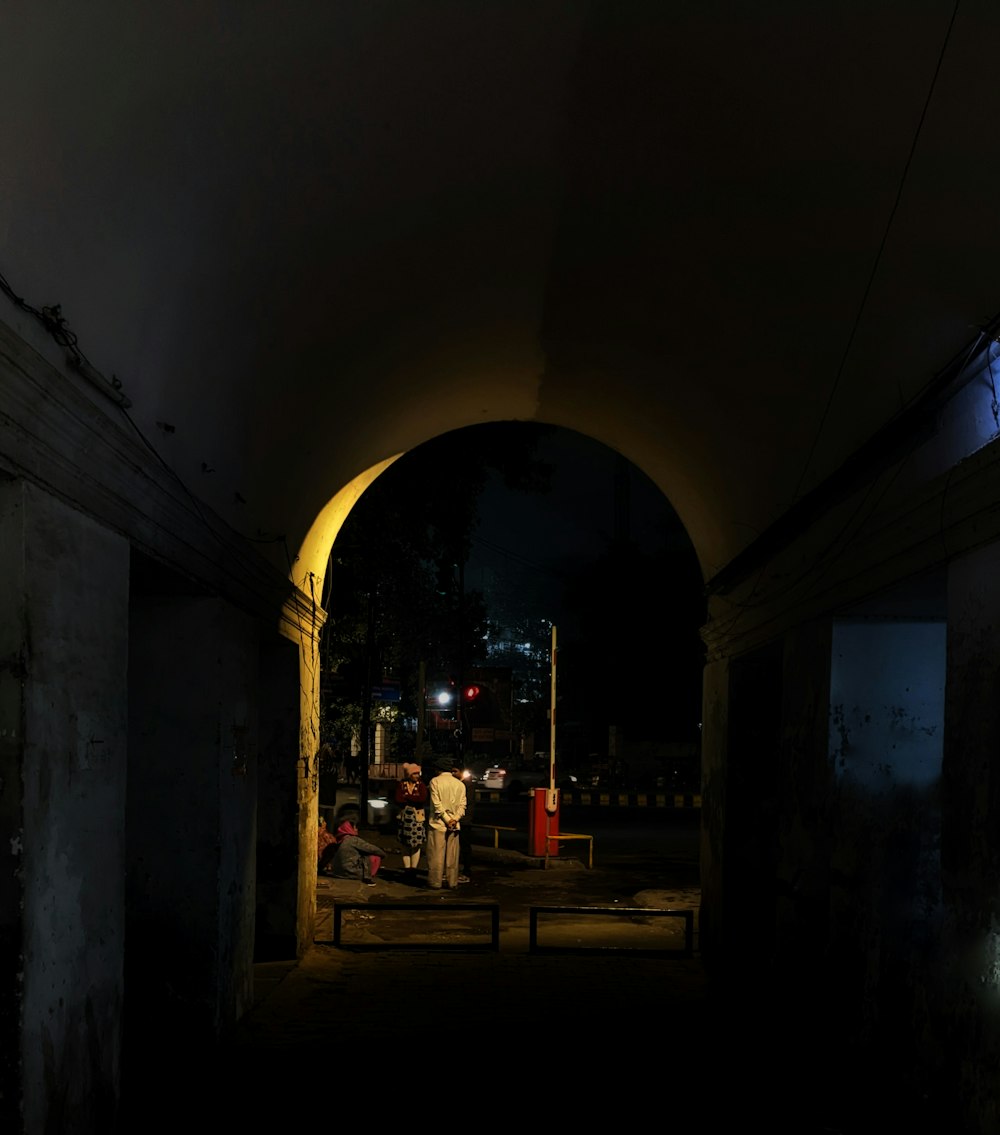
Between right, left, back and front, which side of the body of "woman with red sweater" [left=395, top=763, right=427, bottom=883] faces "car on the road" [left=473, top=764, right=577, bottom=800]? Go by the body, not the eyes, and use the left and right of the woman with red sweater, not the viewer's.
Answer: back

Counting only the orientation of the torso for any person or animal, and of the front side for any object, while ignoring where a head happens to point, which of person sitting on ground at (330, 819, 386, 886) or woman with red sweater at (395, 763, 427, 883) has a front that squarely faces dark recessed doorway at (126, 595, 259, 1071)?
the woman with red sweater

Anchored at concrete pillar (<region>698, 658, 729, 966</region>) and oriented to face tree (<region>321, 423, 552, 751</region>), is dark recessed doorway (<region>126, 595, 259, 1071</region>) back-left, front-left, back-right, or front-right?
back-left

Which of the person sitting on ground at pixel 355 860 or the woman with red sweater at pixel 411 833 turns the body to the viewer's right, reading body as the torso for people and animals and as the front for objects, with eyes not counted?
the person sitting on ground

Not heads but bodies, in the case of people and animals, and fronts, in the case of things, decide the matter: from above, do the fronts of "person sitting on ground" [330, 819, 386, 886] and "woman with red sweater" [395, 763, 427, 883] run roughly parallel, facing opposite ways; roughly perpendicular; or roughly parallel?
roughly perpendicular

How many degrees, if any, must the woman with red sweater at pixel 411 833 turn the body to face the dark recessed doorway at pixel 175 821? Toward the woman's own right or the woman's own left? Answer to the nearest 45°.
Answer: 0° — they already face it

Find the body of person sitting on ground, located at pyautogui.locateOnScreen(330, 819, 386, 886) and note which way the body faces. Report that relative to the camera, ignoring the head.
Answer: to the viewer's right

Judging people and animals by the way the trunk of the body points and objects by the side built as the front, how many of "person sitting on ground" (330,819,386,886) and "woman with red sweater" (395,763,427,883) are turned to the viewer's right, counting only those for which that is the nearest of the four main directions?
1

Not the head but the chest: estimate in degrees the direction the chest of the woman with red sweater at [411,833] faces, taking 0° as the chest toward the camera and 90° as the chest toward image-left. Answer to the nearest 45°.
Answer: approximately 0°
